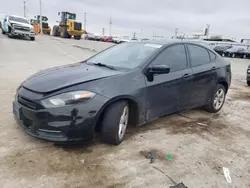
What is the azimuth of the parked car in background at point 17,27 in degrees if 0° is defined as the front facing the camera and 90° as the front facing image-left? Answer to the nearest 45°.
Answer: approximately 315°

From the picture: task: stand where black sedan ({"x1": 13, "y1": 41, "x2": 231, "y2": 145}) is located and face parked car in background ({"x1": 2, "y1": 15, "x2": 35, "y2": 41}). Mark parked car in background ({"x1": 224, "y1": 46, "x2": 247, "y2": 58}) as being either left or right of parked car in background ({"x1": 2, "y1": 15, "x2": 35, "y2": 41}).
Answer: right

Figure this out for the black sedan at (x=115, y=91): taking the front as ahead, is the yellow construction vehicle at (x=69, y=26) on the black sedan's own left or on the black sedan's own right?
on the black sedan's own right

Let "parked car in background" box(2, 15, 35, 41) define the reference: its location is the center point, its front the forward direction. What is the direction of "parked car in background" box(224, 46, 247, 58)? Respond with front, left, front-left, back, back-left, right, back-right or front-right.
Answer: front-left

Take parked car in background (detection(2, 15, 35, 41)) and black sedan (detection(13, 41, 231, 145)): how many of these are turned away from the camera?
0

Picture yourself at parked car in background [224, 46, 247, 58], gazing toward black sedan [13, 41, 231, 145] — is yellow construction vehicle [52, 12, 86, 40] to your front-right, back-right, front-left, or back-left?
front-right

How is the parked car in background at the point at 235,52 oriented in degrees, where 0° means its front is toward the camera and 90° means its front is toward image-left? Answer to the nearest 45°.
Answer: approximately 45°

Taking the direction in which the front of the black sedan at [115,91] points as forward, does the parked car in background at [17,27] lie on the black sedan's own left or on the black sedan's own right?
on the black sedan's own right

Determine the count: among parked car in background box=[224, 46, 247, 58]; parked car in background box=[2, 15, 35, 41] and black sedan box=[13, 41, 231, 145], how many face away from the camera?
0
